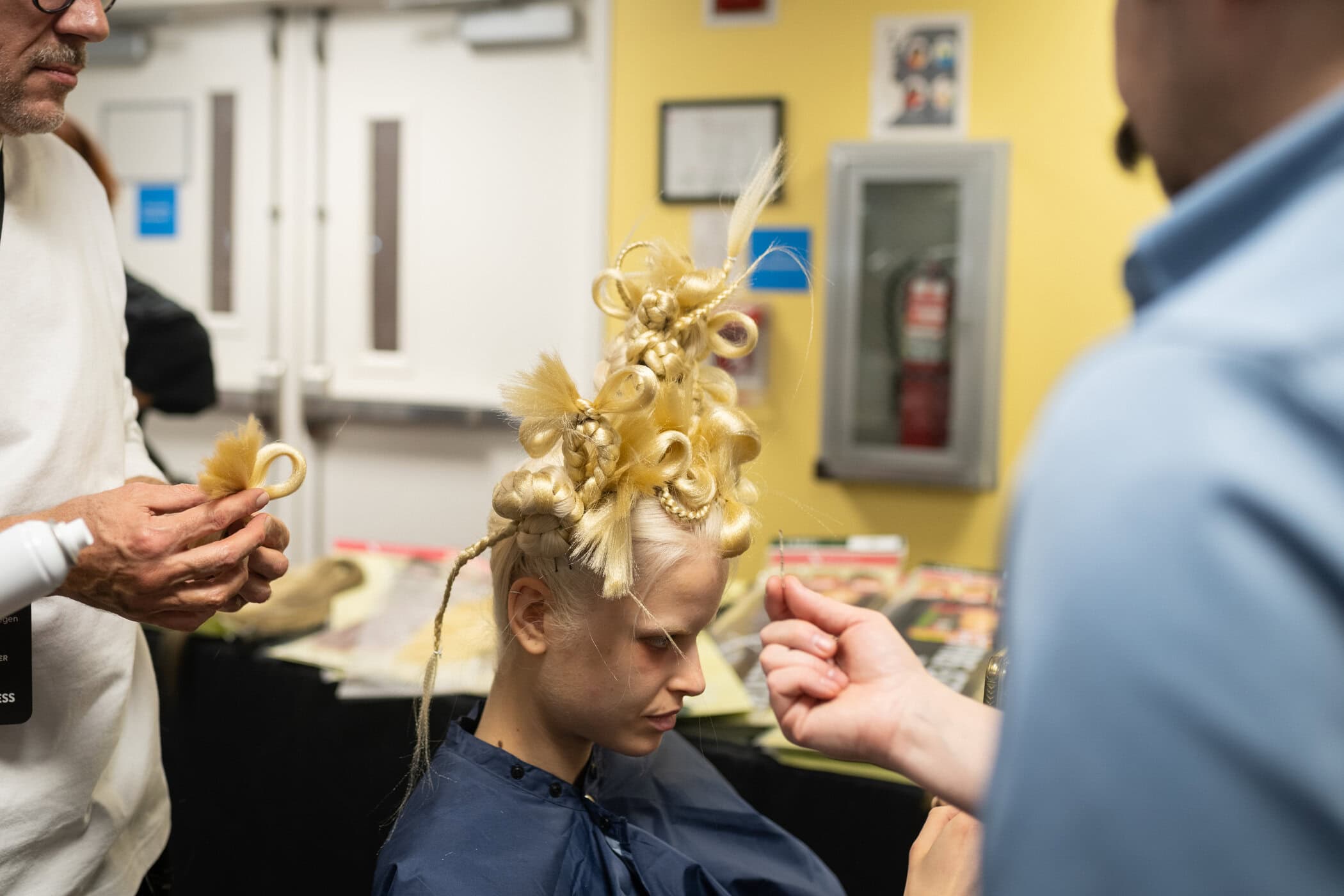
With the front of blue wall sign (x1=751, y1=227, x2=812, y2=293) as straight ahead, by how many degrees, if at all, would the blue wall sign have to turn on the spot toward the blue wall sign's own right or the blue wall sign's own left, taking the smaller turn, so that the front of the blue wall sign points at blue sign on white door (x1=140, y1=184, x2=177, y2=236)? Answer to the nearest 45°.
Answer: approximately 90° to the blue wall sign's own right

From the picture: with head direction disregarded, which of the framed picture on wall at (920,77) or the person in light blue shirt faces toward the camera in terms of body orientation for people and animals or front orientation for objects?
the framed picture on wall

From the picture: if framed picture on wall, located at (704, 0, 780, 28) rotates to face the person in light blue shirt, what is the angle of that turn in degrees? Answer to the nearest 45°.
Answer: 0° — it already faces them

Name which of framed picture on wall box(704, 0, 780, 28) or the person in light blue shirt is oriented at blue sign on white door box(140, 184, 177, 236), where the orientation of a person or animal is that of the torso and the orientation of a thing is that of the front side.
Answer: the person in light blue shirt

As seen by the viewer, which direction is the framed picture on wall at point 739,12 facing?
toward the camera

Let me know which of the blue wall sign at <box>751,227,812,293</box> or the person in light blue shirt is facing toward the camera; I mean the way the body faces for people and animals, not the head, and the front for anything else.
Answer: the blue wall sign

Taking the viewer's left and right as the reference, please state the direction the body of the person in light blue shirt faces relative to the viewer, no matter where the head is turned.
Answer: facing away from the viewer and to the left of the viewer

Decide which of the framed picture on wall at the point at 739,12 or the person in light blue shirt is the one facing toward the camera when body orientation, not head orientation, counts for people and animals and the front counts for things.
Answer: the framed picture on wall

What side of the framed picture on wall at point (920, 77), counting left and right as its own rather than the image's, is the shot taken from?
front

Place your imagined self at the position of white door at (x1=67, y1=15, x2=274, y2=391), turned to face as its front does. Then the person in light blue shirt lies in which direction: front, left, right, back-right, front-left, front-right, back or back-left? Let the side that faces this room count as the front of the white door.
front

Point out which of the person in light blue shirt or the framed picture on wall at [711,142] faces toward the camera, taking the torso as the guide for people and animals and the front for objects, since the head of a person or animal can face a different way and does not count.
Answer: the framed picture on wall

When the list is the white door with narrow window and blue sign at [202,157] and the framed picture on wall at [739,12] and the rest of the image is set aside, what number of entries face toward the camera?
2

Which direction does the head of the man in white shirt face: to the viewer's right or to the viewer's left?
to the viewer's right

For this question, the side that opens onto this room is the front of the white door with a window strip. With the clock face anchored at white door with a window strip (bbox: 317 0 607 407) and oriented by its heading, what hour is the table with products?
The table with products is roughly at 12 o'clock from the white door with a window strip.

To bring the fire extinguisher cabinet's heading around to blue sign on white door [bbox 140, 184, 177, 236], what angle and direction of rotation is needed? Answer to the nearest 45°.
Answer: approximately 90° to its right

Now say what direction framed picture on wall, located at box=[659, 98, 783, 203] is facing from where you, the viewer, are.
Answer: facing the viewer

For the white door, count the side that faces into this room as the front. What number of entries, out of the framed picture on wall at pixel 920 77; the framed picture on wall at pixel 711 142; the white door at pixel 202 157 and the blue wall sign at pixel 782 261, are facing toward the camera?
4

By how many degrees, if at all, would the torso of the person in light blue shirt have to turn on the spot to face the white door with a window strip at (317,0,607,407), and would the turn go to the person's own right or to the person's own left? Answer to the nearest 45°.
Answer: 0° — they already face it
